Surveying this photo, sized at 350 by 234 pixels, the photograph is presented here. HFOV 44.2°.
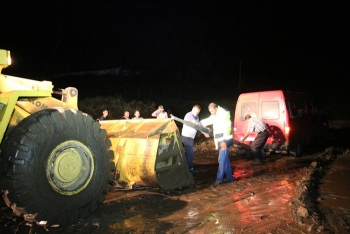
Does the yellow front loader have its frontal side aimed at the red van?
yes

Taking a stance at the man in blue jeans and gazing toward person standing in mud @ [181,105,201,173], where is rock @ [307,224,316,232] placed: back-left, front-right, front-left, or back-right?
back-left

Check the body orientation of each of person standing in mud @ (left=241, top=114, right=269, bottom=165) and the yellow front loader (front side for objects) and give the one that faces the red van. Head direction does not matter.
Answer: the yellow front loader

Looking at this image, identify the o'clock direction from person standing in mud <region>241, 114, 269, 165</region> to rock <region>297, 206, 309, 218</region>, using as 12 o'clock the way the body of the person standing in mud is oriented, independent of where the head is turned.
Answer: The rock is roughly at 9 o'clock from the person standing in mud.

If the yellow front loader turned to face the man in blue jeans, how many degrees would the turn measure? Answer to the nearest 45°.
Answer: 0° — it already faces them

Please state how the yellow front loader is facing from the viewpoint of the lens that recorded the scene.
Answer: facing away from the viewer and to the right of the viewer

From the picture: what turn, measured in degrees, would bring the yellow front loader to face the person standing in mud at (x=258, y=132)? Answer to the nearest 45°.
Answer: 0° — it already faces them

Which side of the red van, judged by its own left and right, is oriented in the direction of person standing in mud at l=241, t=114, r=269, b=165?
back

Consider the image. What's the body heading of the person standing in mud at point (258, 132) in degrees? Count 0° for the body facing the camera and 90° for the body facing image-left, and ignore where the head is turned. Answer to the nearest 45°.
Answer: approximately 90°
